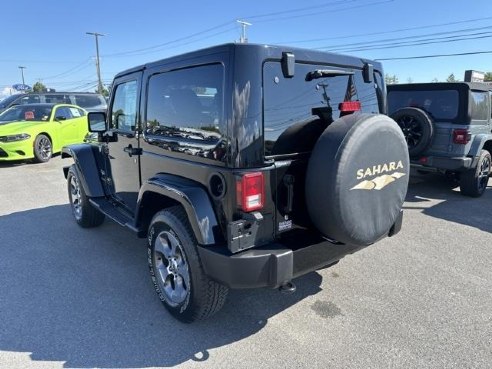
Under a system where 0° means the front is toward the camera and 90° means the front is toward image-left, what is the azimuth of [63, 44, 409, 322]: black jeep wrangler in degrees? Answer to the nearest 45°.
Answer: approximately 135°

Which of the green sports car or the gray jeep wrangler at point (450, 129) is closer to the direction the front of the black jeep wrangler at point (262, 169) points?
the green sports car

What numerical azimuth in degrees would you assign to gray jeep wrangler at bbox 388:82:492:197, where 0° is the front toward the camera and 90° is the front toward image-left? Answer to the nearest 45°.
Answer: approximately 225°

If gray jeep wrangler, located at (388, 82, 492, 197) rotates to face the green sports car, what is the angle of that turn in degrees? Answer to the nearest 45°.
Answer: approximately 135° to its left

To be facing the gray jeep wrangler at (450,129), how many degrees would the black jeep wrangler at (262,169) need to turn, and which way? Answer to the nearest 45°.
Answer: approximately 90° to its right
